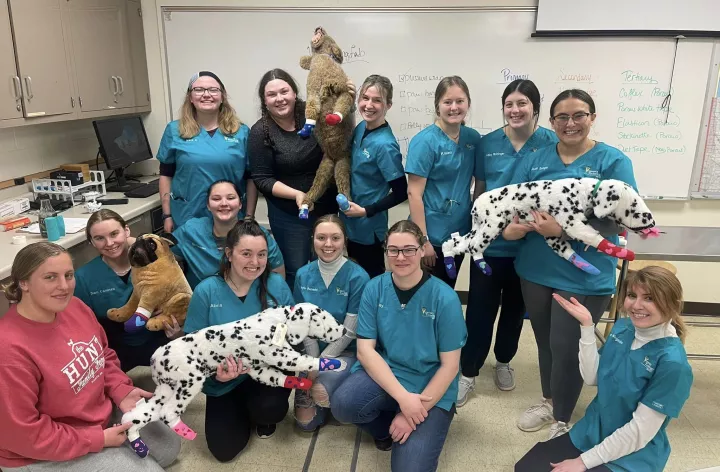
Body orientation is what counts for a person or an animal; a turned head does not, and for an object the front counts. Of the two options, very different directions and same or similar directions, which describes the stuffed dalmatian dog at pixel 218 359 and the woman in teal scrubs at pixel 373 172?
very different directions

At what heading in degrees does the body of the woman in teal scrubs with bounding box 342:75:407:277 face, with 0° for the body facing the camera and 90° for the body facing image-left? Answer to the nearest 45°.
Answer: approximately 45°

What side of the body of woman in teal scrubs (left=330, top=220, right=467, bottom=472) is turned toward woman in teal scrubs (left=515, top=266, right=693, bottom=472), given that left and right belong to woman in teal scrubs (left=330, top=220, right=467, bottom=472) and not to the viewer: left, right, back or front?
left

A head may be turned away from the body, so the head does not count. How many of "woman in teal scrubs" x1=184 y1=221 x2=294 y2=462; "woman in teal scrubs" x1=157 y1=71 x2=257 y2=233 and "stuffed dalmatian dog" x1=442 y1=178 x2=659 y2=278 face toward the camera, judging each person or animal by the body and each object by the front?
2

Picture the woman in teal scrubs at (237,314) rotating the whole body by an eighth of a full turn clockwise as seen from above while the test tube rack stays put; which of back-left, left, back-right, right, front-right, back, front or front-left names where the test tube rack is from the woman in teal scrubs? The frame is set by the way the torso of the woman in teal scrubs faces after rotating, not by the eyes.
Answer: right

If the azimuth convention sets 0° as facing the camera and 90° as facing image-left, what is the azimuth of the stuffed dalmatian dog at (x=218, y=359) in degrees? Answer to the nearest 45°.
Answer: approximately 270°

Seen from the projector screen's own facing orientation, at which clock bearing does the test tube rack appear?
The test tube rack is roughly at 2 o'clock from the projector screen.

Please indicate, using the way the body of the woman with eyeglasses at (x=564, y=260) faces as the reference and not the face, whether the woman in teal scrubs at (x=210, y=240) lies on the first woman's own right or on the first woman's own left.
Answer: on the first woman's own right

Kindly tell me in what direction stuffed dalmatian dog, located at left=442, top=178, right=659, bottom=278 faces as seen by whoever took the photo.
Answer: facing to the right of the viewer

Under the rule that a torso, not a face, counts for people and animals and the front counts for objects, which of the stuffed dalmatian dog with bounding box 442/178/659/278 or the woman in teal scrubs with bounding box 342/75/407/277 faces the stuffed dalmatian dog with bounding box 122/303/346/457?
the woman in teal scrubs

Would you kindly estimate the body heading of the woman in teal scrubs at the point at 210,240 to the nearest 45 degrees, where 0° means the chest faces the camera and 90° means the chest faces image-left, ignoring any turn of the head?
approximately 0°

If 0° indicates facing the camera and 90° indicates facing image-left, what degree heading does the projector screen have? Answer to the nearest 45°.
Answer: approximately 0°

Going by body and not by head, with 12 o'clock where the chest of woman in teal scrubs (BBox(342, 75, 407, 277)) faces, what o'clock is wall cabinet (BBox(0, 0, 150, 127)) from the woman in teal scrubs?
The wall cabinet is roughly at 2 o'clock from the woman in teal scrubs.
